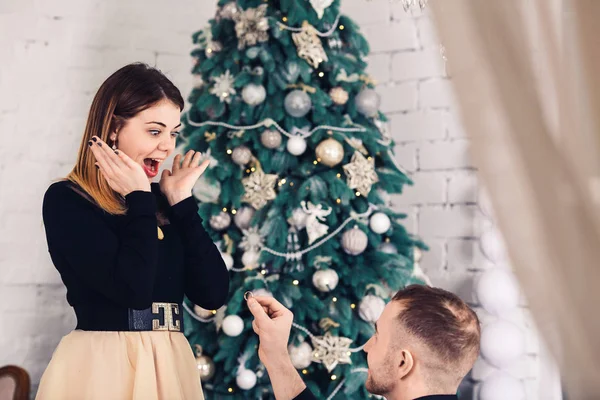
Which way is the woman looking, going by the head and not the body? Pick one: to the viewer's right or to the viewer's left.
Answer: to the viewer's right

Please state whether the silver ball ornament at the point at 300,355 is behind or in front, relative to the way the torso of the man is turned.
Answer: in front

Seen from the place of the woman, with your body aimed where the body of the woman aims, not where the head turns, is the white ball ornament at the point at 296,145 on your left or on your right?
on your left

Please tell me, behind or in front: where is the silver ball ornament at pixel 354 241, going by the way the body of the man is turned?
in front

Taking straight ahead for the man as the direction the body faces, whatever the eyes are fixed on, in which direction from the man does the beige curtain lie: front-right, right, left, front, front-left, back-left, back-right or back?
back-left

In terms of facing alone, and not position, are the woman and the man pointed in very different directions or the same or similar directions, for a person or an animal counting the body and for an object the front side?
very different directions

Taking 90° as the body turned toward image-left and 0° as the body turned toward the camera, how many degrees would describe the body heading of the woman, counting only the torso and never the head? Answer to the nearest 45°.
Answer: approximately 315°

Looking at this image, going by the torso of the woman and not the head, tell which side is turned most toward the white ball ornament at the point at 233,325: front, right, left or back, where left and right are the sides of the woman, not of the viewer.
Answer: left

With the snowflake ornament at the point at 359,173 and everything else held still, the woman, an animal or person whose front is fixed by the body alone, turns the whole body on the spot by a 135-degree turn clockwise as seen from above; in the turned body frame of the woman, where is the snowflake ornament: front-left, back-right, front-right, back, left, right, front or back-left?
back-right

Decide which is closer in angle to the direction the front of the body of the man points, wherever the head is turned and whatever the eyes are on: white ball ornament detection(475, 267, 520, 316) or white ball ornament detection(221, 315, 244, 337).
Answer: the white ball ornament detection(221, 315, 244, 337)

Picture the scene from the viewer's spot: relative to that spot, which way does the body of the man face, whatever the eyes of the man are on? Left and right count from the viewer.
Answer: facing away from the viewer and to the left of the viewer

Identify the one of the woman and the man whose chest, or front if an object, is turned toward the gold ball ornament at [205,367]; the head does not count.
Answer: the man
